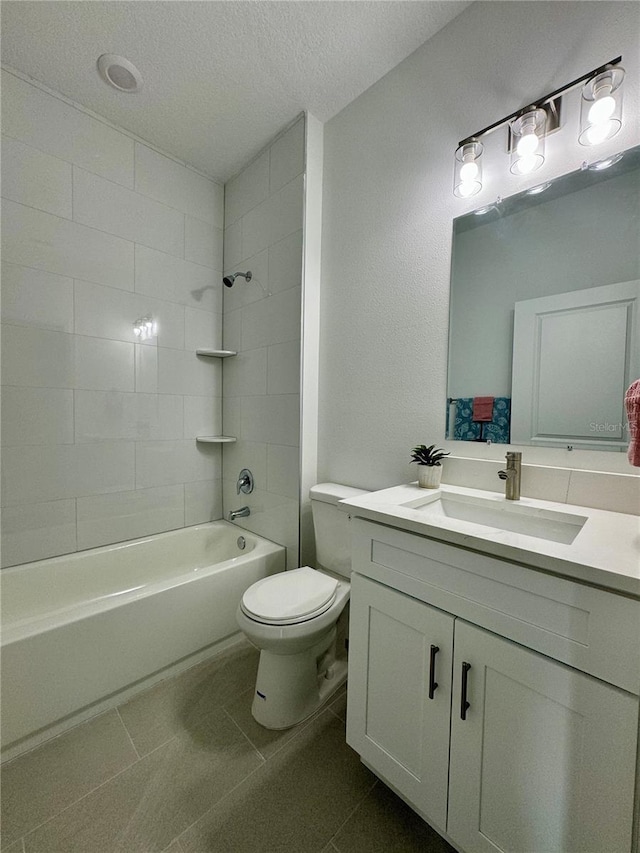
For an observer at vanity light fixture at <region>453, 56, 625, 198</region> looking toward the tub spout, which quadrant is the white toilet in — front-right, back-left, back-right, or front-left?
front-left

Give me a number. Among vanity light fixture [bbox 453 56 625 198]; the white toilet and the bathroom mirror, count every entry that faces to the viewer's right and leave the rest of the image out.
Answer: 0

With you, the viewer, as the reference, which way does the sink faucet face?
facing the viewer and to the left of the viewer

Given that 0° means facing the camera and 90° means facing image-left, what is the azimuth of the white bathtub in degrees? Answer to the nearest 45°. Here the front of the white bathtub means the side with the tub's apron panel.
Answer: approximately 315°

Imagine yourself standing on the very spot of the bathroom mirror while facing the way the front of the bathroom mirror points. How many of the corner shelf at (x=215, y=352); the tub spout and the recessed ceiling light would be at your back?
0

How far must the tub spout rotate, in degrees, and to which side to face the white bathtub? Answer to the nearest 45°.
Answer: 0° — it already faces it

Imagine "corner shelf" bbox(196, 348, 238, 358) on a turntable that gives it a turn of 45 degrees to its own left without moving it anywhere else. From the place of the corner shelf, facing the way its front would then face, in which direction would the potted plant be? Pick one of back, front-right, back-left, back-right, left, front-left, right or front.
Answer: front

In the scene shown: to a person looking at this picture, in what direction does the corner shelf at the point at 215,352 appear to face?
facing the viewer

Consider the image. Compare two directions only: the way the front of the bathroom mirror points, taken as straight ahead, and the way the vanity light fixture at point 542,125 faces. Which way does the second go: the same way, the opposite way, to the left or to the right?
the same way

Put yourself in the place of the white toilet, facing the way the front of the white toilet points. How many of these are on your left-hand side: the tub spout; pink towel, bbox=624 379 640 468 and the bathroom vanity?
2
